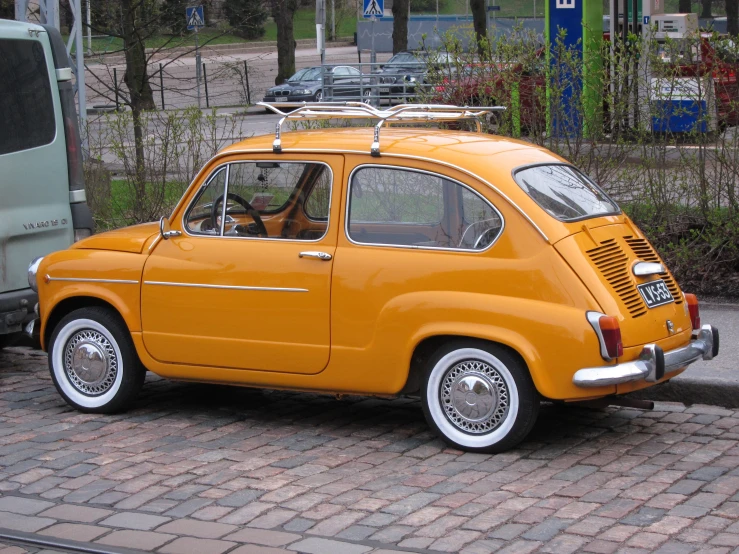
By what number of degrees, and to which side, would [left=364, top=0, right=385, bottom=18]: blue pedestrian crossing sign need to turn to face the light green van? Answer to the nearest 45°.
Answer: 0° — it already faces it

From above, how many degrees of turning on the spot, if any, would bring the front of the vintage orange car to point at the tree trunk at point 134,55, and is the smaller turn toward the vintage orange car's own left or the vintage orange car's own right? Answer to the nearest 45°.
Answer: approximately 45° to the vintage orange car's own right

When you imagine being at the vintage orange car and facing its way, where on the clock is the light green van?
The light green van is roughly at 12 o'clock from the vintage orange car.

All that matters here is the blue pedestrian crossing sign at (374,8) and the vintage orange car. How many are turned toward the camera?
1

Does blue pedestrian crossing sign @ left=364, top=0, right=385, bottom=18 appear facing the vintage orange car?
yes

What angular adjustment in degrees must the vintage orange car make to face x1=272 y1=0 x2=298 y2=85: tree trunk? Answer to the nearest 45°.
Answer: approximately 45° to its right

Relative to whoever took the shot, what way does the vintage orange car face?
facing away from the viewer and to the left of the viewer

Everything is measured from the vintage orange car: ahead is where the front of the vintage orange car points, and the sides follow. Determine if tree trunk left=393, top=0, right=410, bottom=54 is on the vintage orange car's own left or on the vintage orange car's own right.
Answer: on the vintage orange car's own right
